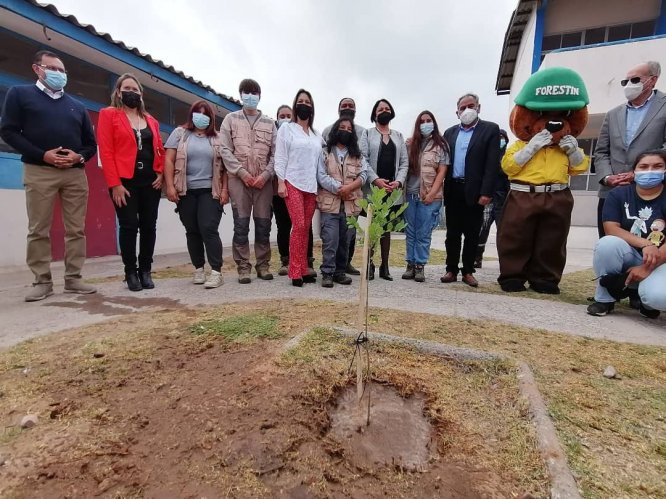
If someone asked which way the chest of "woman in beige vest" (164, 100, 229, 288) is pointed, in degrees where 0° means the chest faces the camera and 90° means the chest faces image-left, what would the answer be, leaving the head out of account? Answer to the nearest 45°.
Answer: approximately 0°

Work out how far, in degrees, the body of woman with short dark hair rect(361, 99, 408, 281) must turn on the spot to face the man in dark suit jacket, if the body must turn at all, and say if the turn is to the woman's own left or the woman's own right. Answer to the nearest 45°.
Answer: approximately 90° to the woman's own left

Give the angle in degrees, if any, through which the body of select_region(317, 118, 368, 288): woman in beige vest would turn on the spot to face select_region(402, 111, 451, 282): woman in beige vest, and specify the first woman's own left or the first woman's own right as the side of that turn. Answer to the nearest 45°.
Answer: approximately 90° to the first woman's own left

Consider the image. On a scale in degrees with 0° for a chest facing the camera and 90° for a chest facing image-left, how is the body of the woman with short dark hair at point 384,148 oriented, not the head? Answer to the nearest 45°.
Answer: approximately 0°

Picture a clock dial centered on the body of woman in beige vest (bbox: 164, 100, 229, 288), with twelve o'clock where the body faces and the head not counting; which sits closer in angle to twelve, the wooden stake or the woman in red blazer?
the wooden stake

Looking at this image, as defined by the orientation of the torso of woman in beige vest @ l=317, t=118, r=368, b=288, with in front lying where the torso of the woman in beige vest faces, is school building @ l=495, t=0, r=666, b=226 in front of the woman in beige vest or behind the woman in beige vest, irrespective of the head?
behind

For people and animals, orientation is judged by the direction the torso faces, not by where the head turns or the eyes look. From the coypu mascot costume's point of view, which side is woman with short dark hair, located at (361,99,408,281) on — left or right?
on its right

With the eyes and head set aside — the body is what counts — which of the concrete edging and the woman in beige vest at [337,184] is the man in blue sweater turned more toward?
the concrete edging
